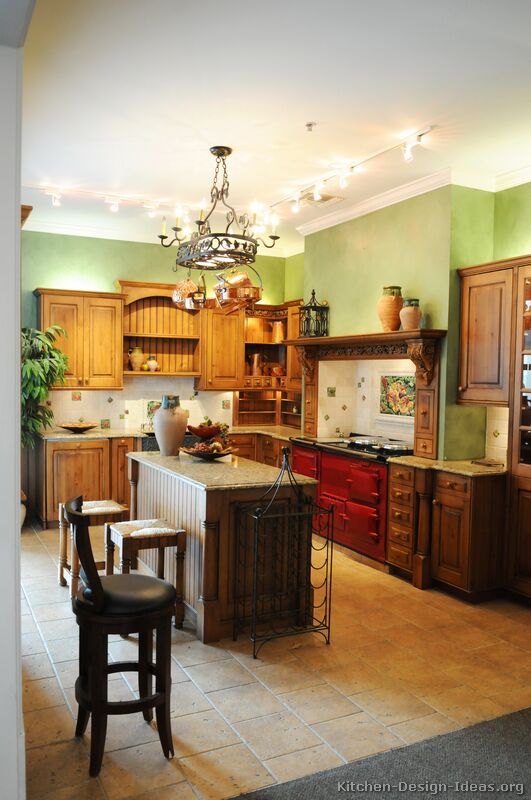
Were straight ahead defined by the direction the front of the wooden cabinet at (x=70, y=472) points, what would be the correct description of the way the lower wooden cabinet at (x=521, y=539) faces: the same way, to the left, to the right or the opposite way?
to the right

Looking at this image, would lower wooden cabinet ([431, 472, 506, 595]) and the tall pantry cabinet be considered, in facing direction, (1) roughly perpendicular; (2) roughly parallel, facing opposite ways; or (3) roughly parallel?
roughly parallel

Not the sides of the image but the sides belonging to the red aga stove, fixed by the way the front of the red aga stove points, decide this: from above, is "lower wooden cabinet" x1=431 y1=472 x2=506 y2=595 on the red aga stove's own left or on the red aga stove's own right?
on the red aga stove's own left

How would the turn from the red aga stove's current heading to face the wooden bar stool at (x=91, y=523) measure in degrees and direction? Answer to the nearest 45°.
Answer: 0° — it already faces it

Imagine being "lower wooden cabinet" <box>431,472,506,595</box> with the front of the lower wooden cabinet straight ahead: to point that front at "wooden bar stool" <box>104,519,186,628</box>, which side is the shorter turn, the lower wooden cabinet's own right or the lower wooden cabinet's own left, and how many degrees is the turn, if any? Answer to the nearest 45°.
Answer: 0° — it already faces it

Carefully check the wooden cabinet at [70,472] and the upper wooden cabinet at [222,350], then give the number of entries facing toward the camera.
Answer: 2

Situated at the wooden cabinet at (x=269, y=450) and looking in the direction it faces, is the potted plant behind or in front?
in front

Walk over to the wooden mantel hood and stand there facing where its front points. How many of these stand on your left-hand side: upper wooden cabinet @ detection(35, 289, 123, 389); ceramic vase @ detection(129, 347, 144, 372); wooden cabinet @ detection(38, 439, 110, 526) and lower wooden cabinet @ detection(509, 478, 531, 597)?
1

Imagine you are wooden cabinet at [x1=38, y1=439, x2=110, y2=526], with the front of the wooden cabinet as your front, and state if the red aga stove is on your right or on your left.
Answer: on your left

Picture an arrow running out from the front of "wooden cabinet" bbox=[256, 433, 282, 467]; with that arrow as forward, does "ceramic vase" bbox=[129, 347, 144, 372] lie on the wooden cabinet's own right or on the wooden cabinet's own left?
on the wooden cabinet's own right

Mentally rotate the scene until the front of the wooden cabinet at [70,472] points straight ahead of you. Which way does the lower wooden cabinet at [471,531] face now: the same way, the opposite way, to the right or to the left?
to the right

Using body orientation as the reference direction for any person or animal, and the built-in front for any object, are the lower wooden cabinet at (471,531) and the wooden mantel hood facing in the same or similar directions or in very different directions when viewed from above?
same or similar directions

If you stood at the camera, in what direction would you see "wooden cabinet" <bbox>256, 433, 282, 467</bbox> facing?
facing the viewer and to the left of the viewer

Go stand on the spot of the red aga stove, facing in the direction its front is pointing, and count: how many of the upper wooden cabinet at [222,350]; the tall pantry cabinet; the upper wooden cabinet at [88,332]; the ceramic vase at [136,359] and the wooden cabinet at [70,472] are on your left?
1

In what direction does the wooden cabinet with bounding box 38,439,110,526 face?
toward the camera
